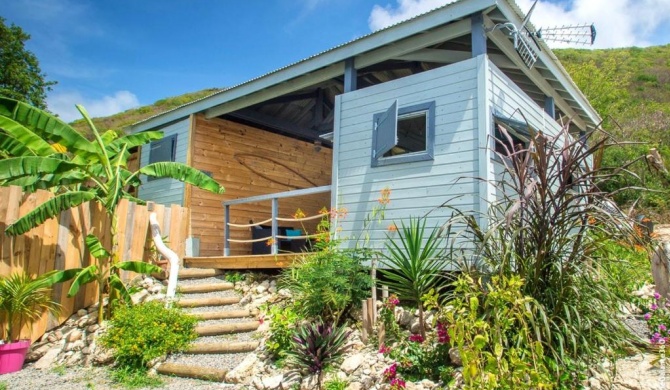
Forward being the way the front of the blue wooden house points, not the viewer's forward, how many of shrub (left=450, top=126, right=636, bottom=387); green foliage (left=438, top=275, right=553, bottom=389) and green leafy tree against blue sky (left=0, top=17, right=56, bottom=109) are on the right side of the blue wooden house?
1

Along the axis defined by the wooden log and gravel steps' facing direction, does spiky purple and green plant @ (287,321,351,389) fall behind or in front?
in front

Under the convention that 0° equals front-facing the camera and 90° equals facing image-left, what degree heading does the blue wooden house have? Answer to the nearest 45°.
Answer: approximately 45°

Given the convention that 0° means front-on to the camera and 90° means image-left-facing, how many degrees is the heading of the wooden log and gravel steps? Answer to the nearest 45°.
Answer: approximately 0°

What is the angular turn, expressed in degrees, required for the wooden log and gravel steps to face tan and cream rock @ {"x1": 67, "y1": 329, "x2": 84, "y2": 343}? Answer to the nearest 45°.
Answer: approximately 90° to its right

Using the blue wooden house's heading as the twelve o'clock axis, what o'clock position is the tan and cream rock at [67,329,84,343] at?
The tan and cream rock is roughly at 1 o'clock from the blue wooden house.

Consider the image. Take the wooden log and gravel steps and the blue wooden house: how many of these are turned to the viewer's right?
0
